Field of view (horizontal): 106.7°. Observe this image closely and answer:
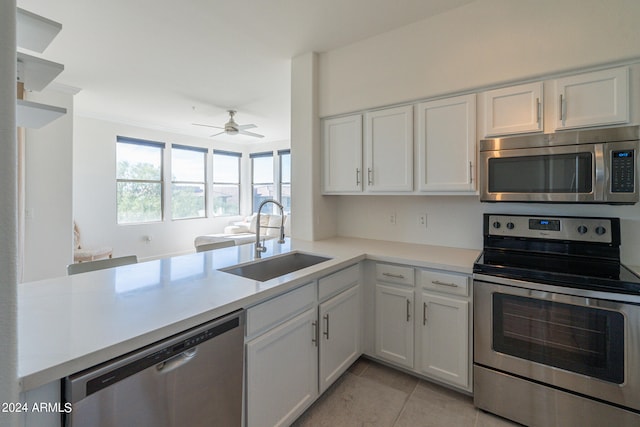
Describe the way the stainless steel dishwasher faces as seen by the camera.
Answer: facing the viewer and to the right of the viewer

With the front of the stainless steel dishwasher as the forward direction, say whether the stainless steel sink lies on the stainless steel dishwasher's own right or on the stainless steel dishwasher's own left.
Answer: on the stainless steel dishwasher's own left

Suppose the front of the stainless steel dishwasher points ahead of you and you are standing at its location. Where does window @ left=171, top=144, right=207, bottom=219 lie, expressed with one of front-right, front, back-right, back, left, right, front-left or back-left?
back-left

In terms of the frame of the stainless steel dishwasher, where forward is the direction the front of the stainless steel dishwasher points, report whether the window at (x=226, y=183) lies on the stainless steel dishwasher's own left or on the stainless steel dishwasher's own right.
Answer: on the stainless steel dishwasher's own left
